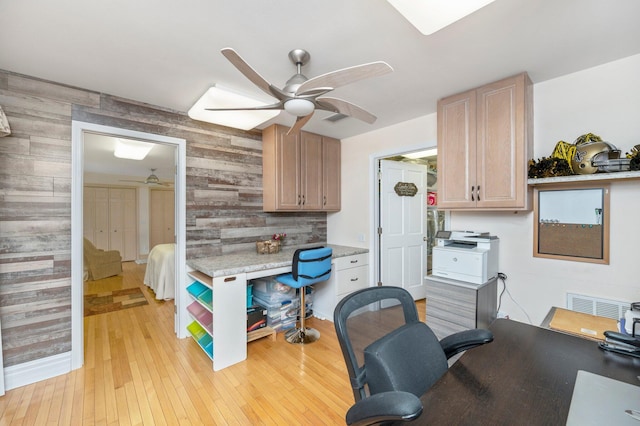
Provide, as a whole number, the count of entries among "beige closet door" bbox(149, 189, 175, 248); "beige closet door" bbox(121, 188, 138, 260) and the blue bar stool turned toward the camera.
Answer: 2

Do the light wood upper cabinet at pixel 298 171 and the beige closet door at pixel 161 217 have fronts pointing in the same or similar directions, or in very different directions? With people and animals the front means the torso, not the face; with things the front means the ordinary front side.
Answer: same or similar directions

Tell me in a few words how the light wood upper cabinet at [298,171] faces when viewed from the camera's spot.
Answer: facing the viewer and to the right of the viewer

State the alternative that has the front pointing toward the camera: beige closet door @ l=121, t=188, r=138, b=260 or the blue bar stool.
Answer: the beige closet door

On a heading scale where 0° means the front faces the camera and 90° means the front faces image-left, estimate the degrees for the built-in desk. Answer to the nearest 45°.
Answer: approximately 315°

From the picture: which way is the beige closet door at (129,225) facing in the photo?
toward the camera

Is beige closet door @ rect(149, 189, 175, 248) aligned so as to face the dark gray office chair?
yes

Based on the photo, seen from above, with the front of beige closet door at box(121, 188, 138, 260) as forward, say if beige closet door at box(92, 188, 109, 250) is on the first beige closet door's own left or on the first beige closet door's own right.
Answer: on the first beige closet door's own right

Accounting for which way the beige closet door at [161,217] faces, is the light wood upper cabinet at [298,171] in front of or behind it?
in front

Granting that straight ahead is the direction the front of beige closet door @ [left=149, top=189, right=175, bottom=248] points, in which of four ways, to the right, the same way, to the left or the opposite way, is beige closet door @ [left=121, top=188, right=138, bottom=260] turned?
the same way

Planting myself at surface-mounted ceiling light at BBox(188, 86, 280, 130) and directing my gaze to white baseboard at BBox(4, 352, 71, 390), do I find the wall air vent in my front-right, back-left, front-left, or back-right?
back-left

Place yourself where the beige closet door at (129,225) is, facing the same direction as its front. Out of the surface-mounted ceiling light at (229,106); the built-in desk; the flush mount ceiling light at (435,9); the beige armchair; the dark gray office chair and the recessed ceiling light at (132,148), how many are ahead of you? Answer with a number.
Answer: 6

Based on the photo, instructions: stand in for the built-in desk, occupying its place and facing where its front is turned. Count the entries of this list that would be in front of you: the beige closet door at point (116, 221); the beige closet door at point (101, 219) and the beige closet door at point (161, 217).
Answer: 0
